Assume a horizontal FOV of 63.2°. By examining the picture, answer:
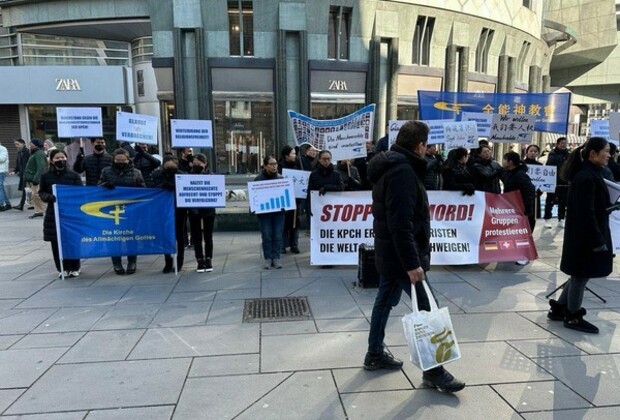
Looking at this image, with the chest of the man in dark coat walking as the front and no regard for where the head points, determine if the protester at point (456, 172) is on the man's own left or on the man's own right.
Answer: on the man's own left

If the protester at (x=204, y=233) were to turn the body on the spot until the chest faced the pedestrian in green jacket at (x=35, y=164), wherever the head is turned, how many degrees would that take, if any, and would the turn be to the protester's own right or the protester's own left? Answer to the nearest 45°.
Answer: approximately 135° to the protester's own right

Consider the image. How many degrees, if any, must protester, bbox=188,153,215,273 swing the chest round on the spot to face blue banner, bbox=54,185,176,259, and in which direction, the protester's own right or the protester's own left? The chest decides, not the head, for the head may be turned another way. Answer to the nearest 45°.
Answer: approximately 90° to the protester's own right

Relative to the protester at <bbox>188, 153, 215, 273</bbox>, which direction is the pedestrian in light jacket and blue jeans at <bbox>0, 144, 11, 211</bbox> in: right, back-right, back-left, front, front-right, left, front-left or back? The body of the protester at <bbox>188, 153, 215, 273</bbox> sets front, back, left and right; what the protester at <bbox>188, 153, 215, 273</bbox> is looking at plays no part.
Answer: back-right

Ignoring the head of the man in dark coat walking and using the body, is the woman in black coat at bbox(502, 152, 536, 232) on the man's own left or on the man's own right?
on the man's own left

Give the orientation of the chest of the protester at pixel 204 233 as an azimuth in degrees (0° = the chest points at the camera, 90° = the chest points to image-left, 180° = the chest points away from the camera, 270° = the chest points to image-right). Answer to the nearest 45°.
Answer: approximately 0°

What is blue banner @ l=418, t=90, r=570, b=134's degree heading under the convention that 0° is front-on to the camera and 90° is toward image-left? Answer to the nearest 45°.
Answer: approximately 0°

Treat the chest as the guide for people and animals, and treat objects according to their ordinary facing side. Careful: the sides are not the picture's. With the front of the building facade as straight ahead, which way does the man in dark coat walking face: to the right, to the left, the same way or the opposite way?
to the left
